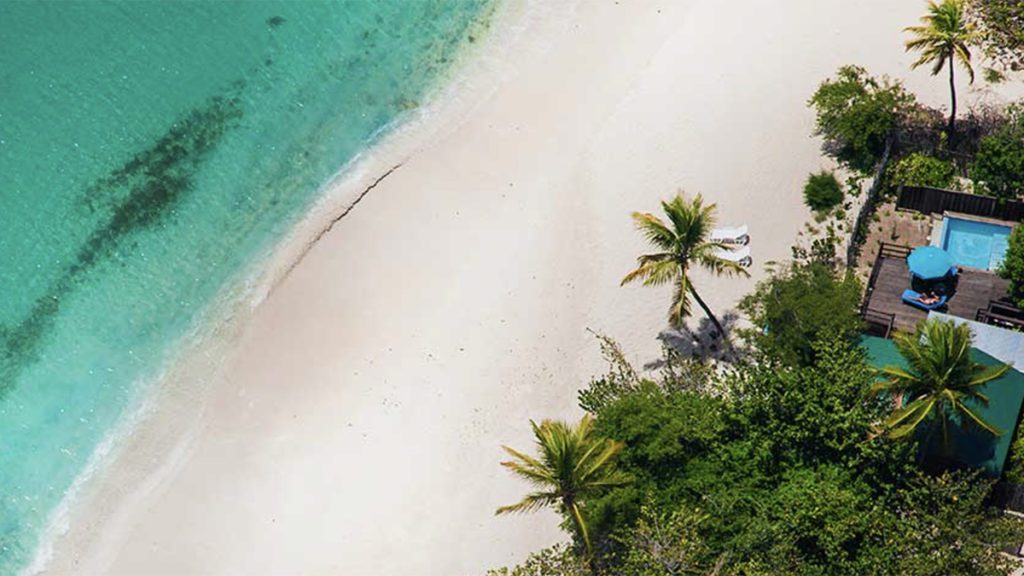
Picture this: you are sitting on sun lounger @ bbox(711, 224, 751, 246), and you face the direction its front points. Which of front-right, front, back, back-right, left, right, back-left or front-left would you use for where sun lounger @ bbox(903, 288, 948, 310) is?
back

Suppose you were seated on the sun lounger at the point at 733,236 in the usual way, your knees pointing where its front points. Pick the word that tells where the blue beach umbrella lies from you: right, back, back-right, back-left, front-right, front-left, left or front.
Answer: back

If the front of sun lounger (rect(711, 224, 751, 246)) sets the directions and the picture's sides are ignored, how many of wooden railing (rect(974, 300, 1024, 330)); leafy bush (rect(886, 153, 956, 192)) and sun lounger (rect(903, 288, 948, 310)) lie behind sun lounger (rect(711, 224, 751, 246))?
3

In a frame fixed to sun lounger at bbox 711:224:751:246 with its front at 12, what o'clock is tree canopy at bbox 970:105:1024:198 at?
The tree canopy is roughly at 6 o'clock from the sun lounger.

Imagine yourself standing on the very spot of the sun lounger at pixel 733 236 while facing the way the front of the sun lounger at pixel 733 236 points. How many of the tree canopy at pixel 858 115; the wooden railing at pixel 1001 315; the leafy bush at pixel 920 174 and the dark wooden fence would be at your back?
4

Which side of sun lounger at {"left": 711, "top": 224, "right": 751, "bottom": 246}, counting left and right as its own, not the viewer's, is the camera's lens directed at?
left

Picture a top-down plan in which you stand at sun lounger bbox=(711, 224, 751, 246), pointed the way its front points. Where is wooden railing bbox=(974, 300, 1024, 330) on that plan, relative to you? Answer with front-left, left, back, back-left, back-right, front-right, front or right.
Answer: back

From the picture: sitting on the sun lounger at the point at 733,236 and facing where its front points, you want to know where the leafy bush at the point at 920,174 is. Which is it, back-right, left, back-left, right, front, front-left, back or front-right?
back
